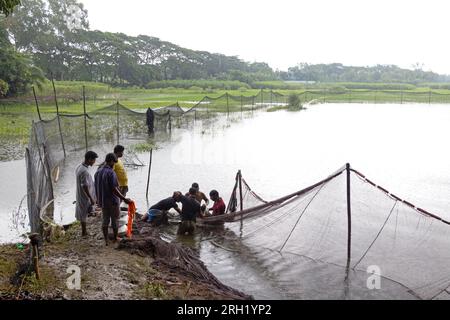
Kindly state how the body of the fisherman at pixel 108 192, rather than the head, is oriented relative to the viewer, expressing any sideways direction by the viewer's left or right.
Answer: facing away from the viewer and to the right of the viewer

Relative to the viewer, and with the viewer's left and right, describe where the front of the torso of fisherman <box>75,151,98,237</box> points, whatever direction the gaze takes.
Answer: facing to the right of the viewer
